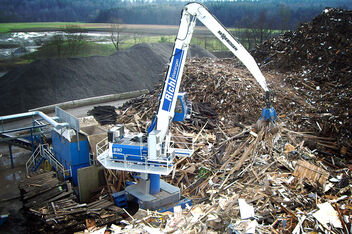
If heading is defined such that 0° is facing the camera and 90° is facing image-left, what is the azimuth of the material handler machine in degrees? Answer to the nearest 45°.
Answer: approximately 270°

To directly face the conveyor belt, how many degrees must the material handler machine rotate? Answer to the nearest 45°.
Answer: approximately 135° to its left

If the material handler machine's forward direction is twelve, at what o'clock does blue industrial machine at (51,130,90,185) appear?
The blue industrial machine is roughly at 7 o'clock from the material handler machine.

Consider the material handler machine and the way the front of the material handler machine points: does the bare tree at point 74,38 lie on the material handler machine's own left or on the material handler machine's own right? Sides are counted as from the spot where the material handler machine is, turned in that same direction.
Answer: on the material handler machine's own left

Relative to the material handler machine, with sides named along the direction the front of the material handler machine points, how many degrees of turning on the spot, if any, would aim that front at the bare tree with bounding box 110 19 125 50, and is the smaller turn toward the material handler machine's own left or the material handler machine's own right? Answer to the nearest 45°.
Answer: approximately 90° to the material handler machine's own left

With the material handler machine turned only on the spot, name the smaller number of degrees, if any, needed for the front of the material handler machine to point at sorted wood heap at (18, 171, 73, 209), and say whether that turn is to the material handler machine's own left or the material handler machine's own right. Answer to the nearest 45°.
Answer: approximately 180°
